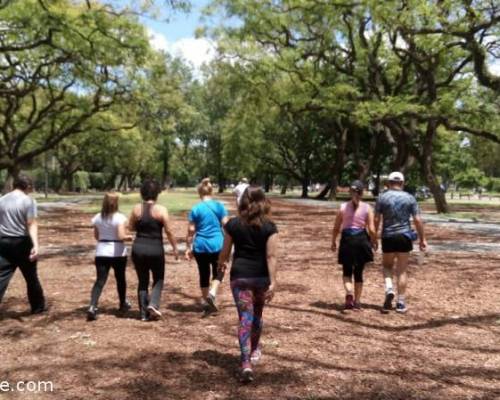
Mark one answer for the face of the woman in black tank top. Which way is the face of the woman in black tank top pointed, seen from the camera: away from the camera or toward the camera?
away from the camera

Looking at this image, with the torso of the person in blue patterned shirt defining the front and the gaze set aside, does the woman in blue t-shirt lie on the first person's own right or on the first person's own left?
on the first person's own left

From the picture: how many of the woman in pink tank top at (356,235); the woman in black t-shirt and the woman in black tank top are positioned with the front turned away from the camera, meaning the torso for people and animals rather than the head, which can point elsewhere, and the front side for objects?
3

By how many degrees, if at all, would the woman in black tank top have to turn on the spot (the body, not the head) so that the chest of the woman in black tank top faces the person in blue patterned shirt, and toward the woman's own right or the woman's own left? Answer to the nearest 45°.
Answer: approximately 90° to the woman's own right

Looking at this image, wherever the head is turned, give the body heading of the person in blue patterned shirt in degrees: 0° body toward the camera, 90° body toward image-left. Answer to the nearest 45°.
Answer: approximately 180°

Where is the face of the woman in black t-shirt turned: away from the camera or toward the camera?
away from the camera

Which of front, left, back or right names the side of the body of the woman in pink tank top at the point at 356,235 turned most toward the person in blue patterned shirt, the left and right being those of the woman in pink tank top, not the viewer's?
right

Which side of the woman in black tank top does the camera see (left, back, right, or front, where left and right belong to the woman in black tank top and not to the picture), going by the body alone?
back

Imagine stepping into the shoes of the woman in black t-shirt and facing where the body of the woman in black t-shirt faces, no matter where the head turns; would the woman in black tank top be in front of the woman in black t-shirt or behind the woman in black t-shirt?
in front

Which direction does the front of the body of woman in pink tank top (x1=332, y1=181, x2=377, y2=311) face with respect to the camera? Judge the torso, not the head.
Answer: away from the camera

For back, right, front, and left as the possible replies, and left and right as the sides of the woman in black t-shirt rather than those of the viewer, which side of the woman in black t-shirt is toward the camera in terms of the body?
back

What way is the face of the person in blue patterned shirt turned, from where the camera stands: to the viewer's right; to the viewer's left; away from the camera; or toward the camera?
away from the camera

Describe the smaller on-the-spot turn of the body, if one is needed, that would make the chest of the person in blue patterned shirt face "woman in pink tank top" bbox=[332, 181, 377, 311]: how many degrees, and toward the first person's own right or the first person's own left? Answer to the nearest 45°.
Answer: approximately 135° to the first person's own left

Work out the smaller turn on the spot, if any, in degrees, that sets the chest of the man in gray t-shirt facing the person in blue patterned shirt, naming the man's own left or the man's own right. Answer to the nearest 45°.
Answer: approximately 45° to the man's own right

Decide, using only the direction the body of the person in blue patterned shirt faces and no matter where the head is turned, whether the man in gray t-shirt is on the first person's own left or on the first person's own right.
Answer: on the first person's own left
